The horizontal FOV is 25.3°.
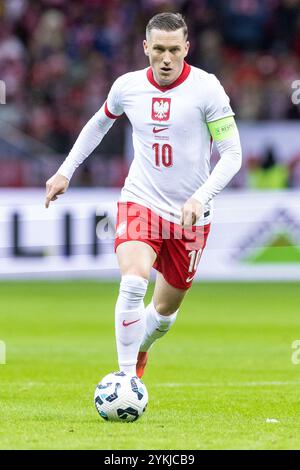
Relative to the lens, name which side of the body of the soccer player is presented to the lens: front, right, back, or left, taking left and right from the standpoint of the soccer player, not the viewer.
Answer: front

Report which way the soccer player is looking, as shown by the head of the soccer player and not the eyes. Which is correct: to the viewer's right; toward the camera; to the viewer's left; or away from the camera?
toward the camera
